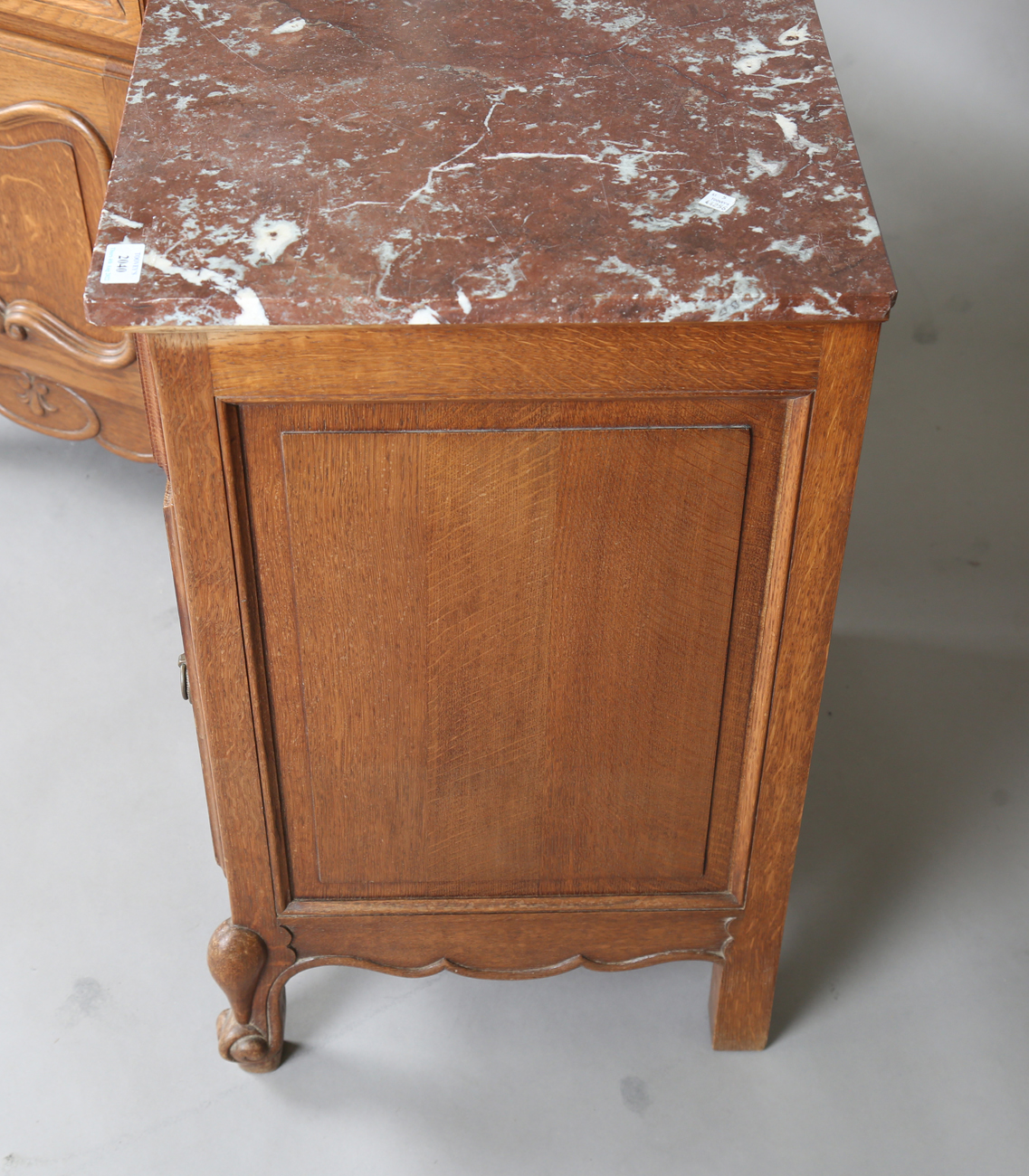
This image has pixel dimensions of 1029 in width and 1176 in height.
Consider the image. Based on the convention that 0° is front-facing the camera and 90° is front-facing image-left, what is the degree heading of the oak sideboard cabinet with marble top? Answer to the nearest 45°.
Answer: approximately 90°
